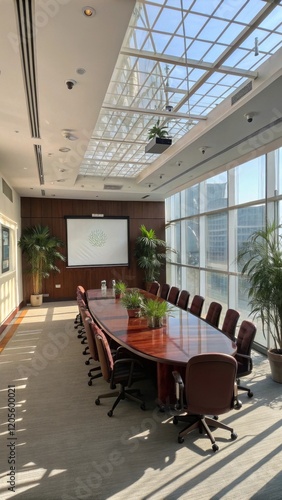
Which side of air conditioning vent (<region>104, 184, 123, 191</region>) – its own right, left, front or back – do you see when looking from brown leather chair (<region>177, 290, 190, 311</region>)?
front

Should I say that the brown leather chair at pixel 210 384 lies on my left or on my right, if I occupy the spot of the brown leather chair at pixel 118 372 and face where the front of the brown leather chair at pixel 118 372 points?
on my right

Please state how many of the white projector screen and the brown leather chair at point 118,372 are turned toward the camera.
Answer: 1

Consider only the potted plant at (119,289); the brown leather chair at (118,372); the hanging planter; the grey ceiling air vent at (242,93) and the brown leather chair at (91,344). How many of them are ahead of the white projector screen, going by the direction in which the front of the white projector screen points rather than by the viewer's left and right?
5

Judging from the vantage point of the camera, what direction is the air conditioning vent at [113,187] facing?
facing the viewer

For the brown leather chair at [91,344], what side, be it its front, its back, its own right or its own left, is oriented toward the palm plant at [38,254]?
left

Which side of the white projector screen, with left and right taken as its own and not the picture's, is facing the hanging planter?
front

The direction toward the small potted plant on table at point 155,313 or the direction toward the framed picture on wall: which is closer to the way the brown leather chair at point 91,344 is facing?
the small potted plant on table

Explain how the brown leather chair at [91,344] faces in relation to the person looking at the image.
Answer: facing to the right of the viewer

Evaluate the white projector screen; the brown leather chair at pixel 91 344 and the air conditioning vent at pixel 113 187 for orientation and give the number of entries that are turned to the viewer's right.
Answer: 1

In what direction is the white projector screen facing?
toward the camera

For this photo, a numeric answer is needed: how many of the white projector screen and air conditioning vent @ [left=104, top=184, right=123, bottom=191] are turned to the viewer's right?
0

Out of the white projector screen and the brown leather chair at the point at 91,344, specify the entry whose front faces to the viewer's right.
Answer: the brown leather chair

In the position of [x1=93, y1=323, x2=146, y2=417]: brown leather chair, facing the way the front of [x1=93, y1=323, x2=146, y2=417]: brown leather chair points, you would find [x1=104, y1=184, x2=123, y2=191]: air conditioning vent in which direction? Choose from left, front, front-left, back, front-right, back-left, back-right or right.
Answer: front-left
